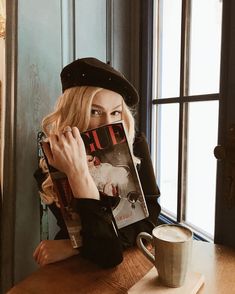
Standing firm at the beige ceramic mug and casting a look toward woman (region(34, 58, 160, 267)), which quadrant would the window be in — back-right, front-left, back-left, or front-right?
front-right

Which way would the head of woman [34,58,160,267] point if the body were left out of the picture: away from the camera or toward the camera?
toward the camera
